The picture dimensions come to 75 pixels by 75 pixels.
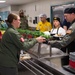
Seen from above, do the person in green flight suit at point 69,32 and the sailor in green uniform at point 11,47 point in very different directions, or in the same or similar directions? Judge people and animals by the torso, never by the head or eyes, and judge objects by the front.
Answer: very different directions

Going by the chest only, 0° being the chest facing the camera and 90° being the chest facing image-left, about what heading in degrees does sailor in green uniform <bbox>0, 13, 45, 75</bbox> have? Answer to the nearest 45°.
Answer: approximately 270°

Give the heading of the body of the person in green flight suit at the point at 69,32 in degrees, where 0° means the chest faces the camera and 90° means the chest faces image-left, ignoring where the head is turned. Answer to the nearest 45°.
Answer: approximately 90°

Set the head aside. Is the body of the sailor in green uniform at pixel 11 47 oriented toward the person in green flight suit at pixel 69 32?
yes

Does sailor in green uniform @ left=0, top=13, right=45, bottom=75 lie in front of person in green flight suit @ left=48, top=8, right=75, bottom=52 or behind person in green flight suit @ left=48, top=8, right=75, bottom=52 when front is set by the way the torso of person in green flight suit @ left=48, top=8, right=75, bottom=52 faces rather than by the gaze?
in front

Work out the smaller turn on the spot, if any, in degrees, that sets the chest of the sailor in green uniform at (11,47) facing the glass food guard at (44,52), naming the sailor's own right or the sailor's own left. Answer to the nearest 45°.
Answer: approximately 45° to the sailor's own left
